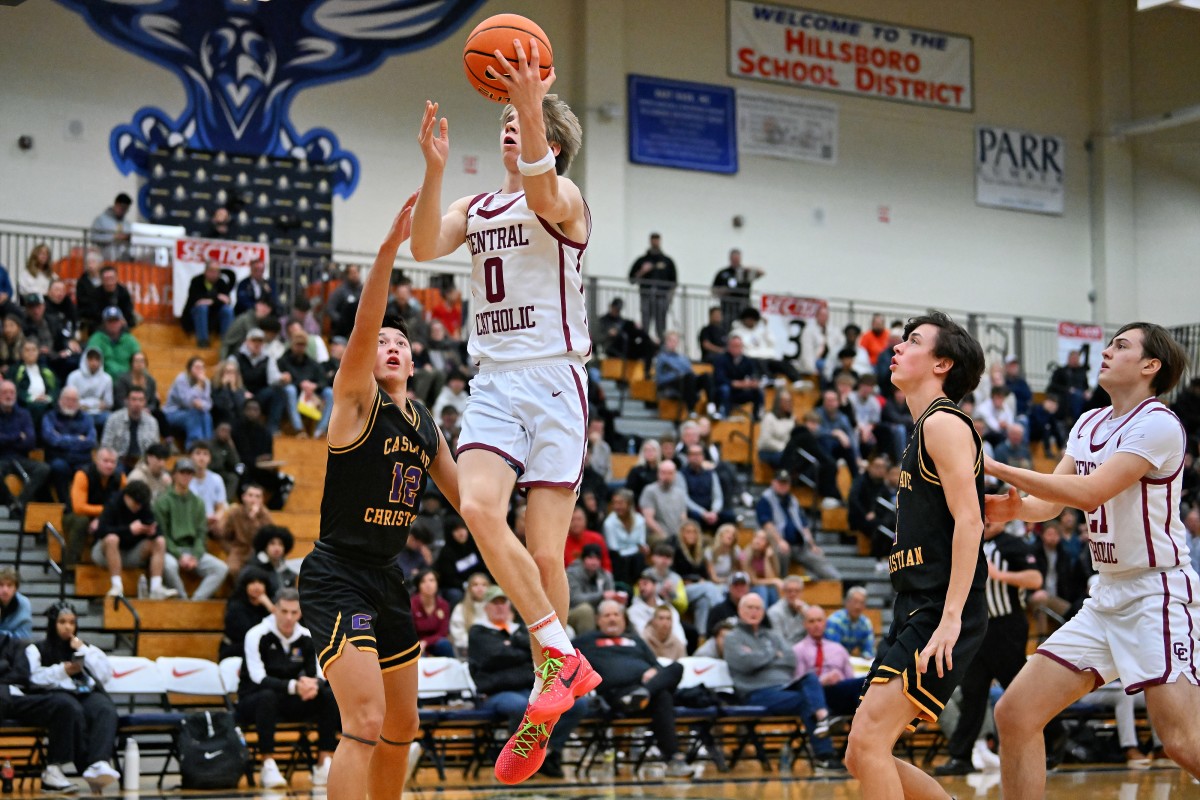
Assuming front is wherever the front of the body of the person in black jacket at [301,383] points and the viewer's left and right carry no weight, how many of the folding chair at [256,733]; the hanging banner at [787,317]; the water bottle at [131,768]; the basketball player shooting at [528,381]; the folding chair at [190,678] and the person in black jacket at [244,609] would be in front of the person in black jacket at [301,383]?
5

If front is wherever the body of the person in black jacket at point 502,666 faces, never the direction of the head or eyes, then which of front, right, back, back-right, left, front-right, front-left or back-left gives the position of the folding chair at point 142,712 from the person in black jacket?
right

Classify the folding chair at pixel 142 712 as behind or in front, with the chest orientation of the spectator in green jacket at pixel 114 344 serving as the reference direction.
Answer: in front

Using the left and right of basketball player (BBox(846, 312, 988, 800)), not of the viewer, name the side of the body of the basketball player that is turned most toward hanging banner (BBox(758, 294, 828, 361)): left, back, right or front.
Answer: right

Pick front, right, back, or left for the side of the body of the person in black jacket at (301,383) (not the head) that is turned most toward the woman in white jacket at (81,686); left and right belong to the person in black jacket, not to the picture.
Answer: front

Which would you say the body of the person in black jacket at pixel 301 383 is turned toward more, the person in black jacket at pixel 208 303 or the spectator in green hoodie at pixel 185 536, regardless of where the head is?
the spectator in green hoodie

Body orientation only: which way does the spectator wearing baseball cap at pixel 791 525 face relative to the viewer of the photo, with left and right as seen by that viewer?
facing the viewer and to the right of the viewer

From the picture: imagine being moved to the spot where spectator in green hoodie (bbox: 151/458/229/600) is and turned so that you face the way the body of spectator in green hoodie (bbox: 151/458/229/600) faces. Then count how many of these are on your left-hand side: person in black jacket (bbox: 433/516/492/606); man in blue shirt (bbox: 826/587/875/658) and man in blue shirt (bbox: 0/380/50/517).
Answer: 2

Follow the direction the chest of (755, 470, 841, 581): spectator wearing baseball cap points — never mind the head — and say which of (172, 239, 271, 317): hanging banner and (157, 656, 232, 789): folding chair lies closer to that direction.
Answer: the folding chair

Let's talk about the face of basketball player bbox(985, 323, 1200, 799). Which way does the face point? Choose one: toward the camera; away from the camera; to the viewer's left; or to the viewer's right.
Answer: to the viewer's left

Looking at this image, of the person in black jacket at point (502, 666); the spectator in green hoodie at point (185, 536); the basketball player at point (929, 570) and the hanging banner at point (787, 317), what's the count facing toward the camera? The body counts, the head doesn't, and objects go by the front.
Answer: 3
